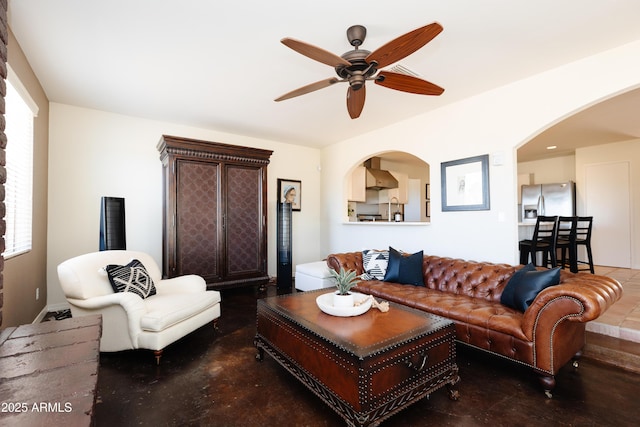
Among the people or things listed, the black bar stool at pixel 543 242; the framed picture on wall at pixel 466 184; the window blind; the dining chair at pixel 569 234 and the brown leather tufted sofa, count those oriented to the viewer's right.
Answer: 1

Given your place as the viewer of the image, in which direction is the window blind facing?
facing to the right of the viewer

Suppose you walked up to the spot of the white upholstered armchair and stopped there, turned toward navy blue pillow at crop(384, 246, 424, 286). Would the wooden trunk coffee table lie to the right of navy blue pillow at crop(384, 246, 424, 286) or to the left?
right

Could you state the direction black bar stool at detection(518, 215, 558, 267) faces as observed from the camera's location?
facing away from the viewer and to the left of the viewer

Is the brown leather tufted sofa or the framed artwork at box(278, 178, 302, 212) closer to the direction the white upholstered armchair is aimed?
the brown leather tufted sofa

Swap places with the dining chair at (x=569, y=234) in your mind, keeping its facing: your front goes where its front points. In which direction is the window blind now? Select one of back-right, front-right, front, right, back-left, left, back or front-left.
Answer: left

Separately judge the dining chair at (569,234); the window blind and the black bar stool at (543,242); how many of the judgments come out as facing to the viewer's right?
1

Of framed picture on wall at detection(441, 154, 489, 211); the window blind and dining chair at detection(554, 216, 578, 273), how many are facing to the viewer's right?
1

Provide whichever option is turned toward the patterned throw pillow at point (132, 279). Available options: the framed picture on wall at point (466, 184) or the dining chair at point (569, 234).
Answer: the framed picture on wall

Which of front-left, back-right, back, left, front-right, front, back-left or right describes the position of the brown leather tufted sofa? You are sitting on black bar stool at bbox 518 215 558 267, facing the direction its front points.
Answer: back-left

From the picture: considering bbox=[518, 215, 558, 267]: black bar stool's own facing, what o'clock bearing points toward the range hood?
The range hood is roughly at 11 o'clock from the black bar stool.

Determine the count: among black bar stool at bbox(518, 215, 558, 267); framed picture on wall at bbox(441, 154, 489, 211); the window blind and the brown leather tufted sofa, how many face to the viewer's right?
1

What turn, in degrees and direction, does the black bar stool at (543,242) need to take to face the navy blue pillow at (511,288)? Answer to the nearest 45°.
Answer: approximately 135° to its left

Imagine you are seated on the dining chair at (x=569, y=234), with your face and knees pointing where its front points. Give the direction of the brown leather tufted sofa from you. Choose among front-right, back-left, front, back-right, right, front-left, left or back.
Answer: back-left

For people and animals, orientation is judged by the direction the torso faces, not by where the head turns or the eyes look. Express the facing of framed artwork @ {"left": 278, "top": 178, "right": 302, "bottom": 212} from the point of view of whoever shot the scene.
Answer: facing the viewer and to the right of the viewer

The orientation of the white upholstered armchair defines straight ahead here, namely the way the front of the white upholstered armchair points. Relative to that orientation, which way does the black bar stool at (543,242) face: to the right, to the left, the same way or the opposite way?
to the left

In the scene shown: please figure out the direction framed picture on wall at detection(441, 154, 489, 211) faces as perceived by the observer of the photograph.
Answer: facing the viewer and to the left of the viewer

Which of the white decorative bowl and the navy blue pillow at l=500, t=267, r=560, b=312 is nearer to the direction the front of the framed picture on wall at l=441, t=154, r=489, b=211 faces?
the white decorative bowl

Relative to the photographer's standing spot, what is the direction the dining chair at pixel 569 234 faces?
facing away from the viewer and to the left of the viewer

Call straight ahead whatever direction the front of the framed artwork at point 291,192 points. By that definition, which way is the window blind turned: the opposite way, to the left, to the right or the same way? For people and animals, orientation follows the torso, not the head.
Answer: to the left

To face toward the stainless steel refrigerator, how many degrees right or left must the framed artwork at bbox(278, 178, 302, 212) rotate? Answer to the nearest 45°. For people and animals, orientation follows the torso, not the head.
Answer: approximately 45° to its left
